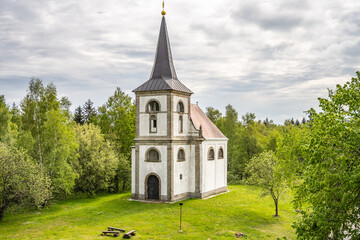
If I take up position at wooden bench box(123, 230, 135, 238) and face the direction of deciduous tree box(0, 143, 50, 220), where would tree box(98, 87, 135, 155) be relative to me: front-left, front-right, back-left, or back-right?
front-right

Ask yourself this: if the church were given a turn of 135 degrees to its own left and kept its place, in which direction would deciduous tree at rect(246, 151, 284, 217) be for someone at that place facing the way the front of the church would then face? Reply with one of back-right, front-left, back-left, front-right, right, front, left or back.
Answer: front-right

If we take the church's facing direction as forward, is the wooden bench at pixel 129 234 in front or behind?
in front

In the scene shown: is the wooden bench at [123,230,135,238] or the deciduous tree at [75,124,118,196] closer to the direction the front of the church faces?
the wooden bench

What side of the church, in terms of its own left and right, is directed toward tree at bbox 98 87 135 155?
right

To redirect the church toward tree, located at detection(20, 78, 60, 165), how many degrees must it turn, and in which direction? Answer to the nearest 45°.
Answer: approximately 45° to its right

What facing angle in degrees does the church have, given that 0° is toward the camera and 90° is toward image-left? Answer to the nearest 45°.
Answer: approximately 45°

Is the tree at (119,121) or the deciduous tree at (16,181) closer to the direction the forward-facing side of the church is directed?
the deciduous tree

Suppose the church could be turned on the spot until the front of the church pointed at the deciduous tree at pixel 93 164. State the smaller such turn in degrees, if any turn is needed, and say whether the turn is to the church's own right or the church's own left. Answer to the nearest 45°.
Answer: approximately 90° to the church's own right

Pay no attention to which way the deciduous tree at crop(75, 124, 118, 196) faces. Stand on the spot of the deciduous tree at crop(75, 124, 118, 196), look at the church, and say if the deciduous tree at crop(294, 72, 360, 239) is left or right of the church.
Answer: right

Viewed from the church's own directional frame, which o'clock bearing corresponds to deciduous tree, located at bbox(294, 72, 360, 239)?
The deciduous tree is roughly at 10 o'clock from the church.
